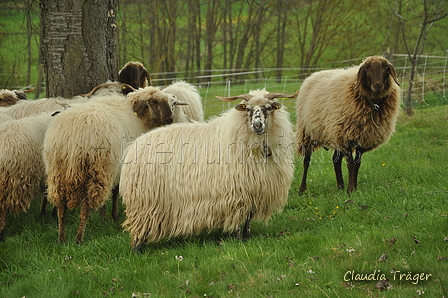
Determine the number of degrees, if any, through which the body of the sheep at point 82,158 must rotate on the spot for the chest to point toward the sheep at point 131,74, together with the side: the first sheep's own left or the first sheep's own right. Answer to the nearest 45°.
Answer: approximately 45° to the first sheep's own left

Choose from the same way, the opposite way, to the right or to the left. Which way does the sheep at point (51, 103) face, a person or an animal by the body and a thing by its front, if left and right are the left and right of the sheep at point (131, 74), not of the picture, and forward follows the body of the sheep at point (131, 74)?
to the left

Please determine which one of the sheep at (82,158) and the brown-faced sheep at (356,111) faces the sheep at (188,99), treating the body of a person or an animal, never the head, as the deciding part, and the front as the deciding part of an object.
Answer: the sheep at (82,158)

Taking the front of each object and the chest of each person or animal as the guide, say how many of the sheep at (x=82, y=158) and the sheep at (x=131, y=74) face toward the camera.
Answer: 1

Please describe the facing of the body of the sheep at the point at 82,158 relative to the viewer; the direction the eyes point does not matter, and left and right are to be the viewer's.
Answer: facing away from the viewer and to the right of the viewer

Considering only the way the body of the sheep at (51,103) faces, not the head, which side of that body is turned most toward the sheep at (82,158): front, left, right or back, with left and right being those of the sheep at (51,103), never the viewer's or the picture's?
right

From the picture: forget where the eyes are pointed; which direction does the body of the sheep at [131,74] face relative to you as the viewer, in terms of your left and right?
facing the viewer

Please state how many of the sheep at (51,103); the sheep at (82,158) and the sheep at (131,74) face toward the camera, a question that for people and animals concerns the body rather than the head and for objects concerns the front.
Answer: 1

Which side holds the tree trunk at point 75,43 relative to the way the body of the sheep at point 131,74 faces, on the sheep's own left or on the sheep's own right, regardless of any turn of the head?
on the sheep's own right

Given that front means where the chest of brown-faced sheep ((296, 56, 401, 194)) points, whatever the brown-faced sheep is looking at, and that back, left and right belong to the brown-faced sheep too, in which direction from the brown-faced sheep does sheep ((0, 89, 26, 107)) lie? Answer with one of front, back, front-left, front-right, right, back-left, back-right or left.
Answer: back-right

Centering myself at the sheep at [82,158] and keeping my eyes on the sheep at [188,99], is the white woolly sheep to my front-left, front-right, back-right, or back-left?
front-right

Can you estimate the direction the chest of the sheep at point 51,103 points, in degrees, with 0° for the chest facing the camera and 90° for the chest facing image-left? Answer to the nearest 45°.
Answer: approximately 270°

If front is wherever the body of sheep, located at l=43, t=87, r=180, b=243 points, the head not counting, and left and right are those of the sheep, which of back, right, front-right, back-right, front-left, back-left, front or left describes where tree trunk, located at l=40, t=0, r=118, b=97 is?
front-left
